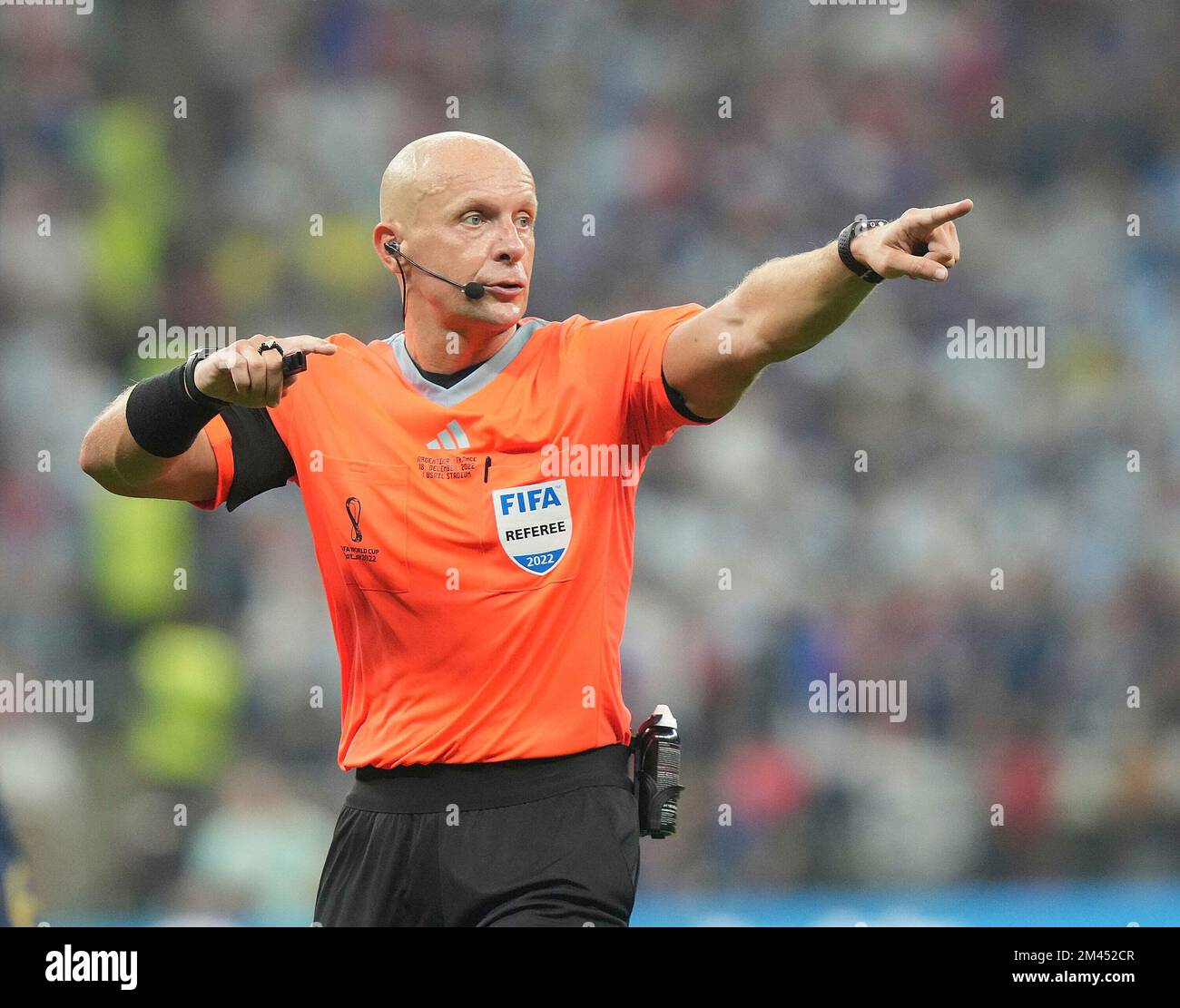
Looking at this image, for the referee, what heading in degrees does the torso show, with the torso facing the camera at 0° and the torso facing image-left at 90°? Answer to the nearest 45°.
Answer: approximately 0°

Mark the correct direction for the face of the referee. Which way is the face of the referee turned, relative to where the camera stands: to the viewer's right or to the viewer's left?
to the viewer's right
